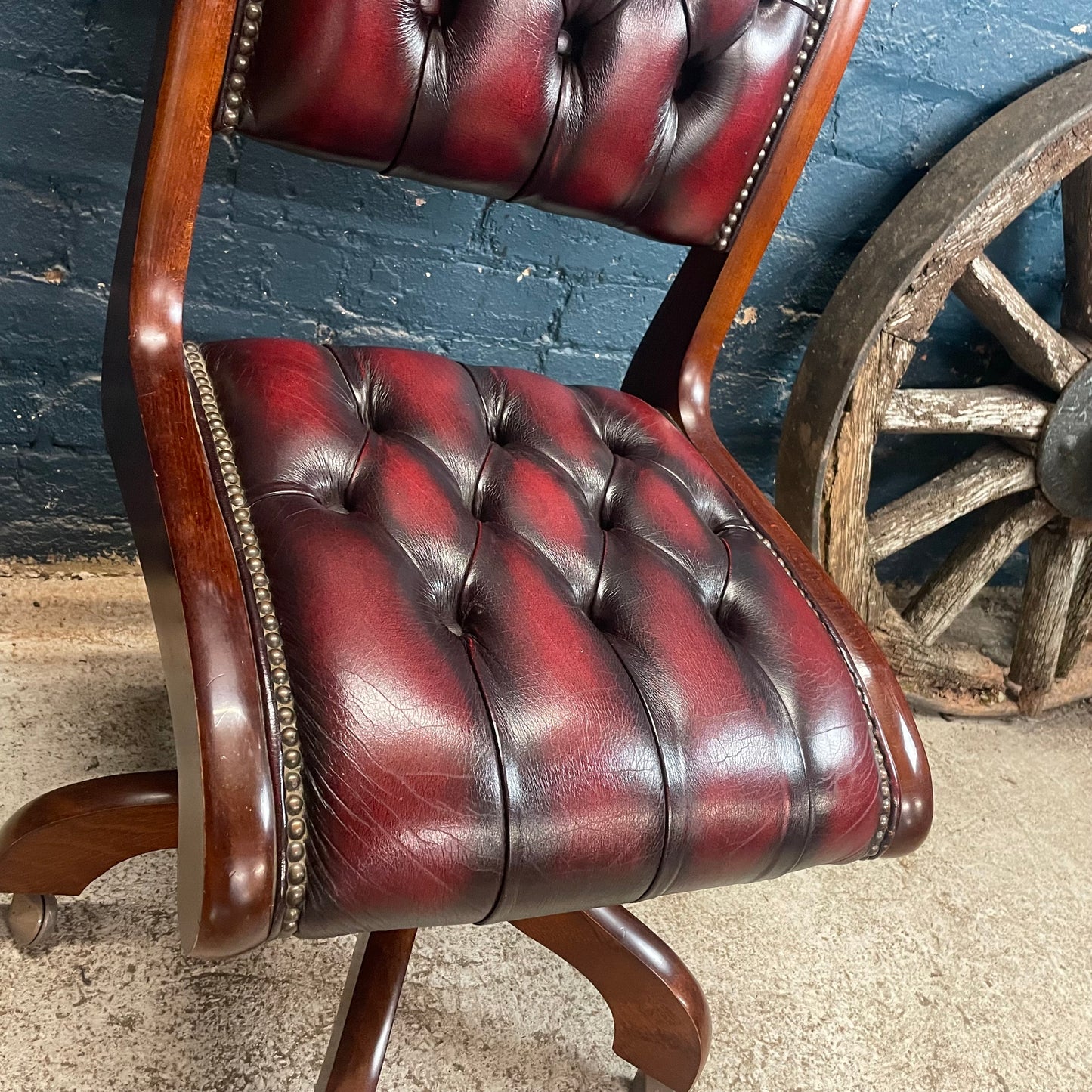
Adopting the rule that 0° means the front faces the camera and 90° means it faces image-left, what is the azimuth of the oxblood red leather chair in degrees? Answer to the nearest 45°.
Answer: approximately 315°

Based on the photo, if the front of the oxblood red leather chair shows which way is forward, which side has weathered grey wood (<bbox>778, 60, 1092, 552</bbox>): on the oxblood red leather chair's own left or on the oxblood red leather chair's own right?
on the oxblood red leather chair's own left

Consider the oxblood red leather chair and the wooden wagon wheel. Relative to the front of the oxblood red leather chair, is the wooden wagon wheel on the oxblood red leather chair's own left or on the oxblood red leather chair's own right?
on the oxblood red leather chair's own left
